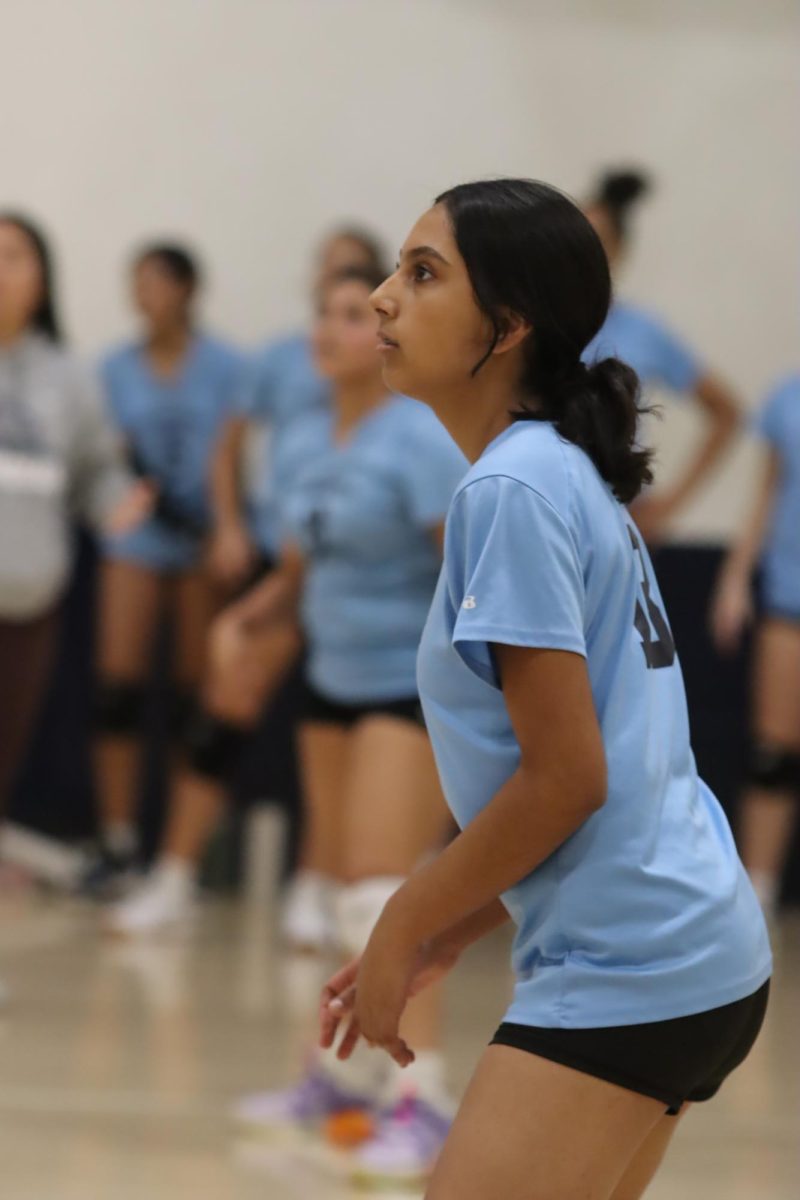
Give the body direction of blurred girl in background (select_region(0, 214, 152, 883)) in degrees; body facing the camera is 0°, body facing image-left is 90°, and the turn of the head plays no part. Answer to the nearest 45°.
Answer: approximately 0°

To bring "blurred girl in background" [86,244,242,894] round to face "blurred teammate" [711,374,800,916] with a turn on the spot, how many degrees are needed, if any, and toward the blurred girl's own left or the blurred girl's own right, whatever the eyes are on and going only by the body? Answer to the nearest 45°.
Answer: approximately 45° to the blurred girl's own left

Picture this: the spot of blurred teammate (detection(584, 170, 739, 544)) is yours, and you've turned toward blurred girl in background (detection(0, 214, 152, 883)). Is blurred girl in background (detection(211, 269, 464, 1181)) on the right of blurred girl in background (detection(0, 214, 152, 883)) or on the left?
left

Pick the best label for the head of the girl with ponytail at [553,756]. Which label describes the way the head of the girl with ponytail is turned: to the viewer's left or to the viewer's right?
to the viewer's left

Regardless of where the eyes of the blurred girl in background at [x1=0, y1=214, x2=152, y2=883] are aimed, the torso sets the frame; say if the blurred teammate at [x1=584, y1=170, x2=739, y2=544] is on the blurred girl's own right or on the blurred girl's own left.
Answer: on the blurred girl's own left

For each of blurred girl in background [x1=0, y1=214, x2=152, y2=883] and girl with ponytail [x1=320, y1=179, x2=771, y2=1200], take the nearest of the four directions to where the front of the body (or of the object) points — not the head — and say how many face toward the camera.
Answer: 1

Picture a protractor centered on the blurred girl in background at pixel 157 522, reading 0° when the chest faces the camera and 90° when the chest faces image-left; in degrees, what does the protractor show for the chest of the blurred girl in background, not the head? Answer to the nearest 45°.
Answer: approximately 0°

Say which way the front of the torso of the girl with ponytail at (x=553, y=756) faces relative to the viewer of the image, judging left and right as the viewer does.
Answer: facing to the left of the viewer

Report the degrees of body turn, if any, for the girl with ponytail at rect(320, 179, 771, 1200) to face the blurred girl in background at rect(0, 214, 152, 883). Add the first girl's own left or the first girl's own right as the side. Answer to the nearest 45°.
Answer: approximately 45° to the first girl's own right

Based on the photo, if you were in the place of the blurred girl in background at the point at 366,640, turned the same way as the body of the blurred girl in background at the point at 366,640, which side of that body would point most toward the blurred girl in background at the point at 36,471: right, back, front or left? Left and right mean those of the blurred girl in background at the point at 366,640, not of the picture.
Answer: right

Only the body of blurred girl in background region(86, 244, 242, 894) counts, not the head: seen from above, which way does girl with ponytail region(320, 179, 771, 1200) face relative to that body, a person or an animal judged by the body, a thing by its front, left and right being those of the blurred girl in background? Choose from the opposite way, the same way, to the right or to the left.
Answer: to the right

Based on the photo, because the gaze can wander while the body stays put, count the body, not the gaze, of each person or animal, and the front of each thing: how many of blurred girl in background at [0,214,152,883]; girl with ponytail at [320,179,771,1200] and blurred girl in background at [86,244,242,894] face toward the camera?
2

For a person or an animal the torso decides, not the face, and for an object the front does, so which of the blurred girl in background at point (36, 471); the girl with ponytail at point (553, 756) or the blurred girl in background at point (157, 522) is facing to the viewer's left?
the girl with ponytail
